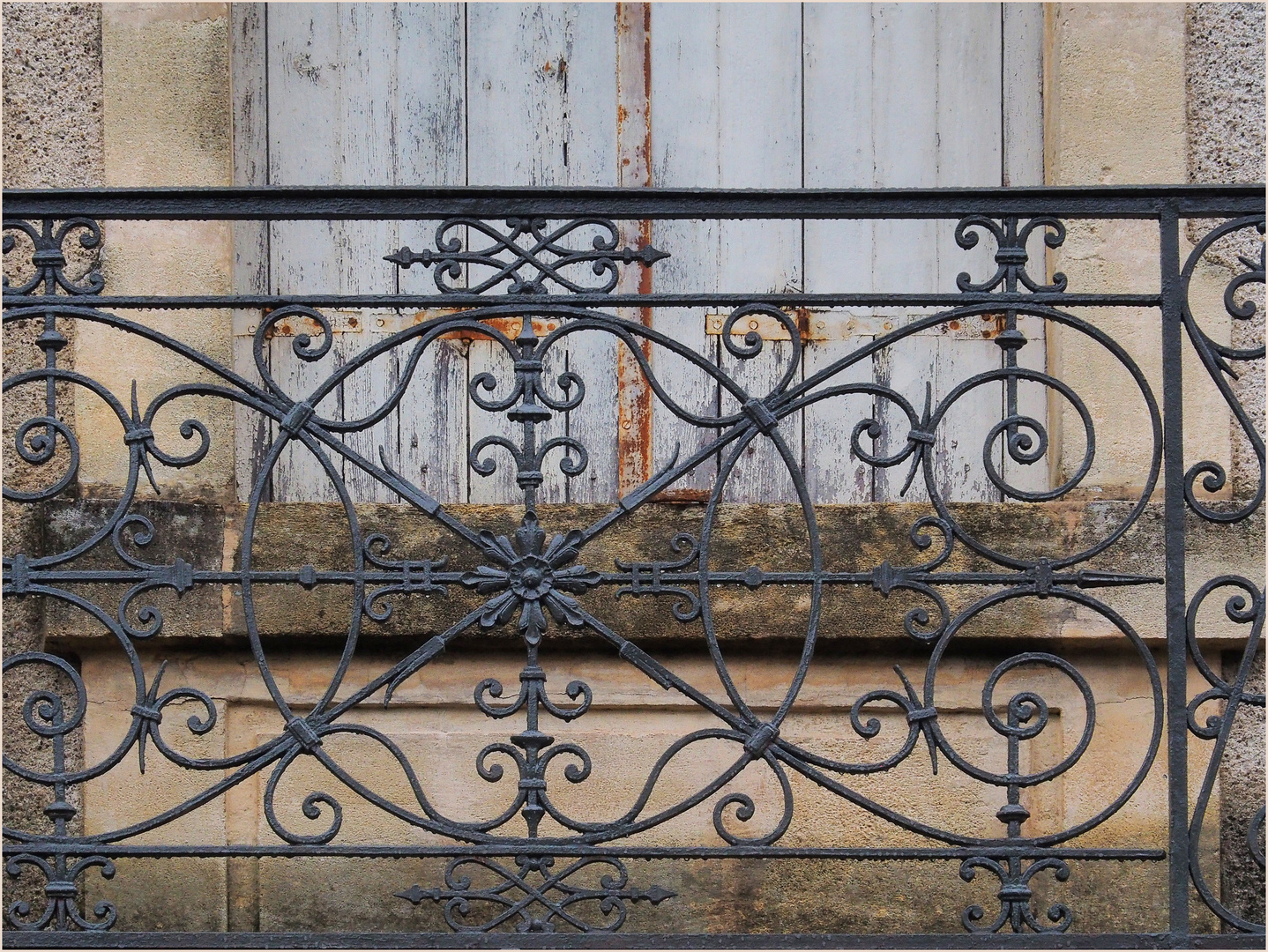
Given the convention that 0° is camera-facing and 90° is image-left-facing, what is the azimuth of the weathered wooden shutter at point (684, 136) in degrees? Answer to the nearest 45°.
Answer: approximately 0°
